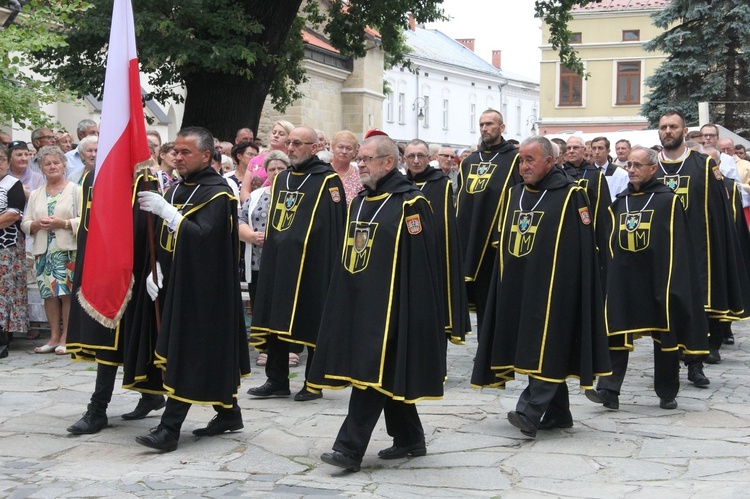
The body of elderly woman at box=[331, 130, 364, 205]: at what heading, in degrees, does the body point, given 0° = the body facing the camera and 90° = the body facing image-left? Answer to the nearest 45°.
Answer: approximately 0°

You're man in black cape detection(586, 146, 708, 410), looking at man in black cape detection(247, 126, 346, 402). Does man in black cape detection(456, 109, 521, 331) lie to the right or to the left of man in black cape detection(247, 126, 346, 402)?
right

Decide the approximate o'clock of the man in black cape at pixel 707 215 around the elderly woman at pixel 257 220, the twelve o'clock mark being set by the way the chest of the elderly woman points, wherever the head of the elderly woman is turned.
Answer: The man in black cape is roughly at 9 o'clock from the elderly woman.

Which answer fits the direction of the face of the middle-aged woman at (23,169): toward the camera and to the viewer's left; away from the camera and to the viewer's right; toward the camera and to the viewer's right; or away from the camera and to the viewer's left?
toward the camera and to the viewer's right

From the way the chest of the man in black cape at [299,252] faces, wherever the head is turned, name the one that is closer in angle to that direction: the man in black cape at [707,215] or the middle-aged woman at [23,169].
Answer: the middle-aged woman

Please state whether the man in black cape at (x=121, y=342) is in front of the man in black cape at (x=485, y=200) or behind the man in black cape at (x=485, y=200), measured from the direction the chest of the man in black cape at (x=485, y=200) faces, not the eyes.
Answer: in front

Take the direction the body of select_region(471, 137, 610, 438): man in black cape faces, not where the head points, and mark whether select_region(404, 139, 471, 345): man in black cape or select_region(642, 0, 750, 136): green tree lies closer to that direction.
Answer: the man in black cape

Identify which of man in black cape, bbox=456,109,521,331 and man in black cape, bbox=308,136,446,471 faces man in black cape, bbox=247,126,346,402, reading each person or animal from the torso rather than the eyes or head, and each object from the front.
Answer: man in black cape, bbox=456,109,521,331

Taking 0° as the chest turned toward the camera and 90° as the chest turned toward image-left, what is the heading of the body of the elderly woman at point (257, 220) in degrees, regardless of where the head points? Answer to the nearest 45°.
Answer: approximately 0°

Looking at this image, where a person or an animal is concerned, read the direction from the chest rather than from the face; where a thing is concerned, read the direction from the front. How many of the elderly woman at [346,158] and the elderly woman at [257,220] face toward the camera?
2

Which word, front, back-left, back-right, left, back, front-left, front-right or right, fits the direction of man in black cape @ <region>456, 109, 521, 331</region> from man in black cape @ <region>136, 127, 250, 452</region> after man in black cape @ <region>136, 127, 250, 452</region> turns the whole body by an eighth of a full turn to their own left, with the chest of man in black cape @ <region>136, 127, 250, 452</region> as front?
back-left

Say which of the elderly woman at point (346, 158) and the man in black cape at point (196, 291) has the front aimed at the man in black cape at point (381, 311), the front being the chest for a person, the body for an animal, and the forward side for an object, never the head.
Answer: the elderly woman

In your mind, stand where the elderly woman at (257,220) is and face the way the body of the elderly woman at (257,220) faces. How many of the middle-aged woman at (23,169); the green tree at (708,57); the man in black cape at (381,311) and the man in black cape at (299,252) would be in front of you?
2
